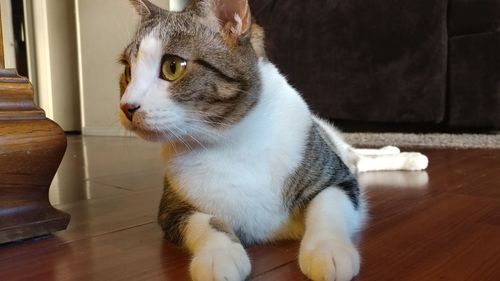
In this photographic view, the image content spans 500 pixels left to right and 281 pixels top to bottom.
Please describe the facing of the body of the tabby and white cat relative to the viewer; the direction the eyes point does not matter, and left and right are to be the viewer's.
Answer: facing the viewer and to the left of the viewer

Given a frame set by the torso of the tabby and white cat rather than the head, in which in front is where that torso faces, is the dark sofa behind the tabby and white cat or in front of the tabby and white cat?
behind

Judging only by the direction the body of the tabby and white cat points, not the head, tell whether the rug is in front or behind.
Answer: behind
